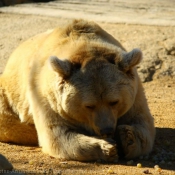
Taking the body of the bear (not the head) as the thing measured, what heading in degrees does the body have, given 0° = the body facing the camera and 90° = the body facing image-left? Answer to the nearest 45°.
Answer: approximately 315°
